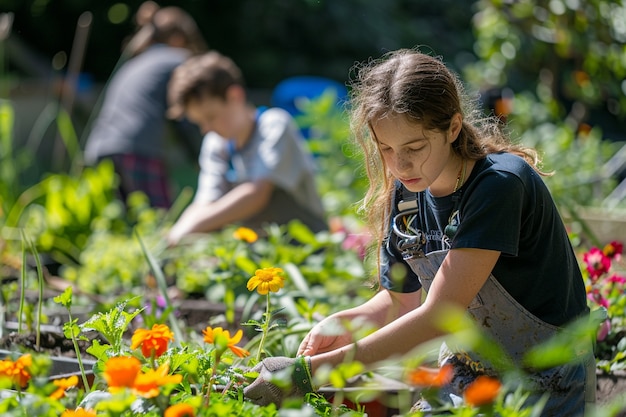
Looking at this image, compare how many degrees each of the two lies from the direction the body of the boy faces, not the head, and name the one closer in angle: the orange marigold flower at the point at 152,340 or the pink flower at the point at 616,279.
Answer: the orange marigold flower

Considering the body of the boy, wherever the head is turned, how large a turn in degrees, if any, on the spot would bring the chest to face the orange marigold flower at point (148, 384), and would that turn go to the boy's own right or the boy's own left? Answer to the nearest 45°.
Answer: approximately 45° to the boy's own left

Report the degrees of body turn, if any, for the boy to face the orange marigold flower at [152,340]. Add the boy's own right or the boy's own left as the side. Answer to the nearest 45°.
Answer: approximately 45° to the boy's own left

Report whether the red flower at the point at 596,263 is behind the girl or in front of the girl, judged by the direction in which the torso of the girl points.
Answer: behind

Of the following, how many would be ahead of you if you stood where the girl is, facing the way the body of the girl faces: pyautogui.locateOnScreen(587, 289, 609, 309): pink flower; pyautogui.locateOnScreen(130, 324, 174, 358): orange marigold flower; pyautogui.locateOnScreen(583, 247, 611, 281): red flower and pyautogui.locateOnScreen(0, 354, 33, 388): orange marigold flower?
2

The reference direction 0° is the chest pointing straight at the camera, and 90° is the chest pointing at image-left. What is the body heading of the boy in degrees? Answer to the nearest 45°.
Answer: approximately 45°

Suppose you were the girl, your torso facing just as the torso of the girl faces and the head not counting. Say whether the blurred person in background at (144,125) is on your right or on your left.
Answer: on your right

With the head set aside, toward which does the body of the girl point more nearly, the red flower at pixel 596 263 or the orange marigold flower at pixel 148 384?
the orange marigold flower

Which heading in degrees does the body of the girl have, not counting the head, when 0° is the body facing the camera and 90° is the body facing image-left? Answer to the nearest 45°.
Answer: approximately 45°
